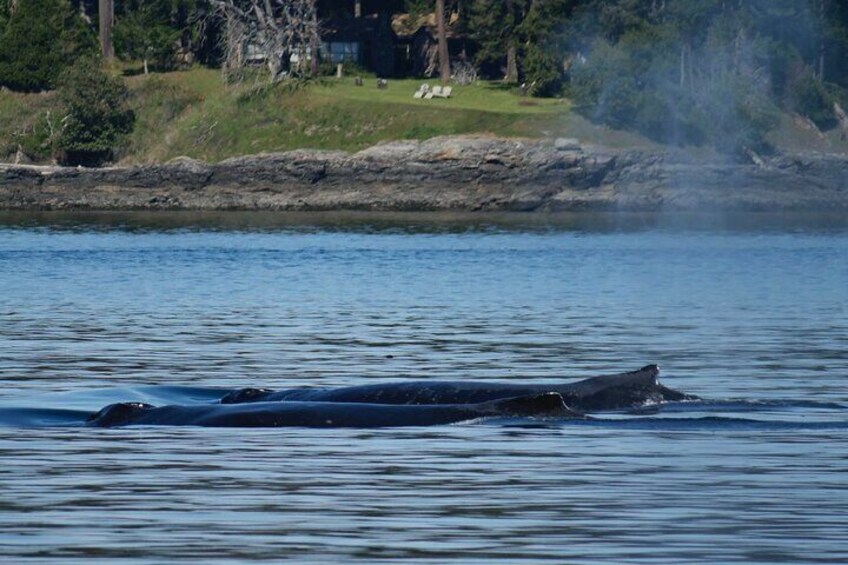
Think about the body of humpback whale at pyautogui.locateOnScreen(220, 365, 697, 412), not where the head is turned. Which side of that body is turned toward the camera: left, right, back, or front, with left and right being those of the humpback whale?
left
